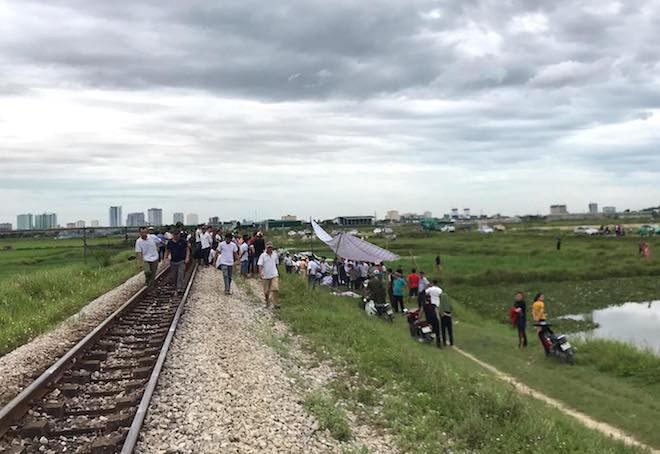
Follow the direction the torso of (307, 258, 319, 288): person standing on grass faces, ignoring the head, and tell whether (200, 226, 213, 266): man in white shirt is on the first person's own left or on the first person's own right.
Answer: on the first person's own left

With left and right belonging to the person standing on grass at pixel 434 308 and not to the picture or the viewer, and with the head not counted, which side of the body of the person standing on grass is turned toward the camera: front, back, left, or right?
back

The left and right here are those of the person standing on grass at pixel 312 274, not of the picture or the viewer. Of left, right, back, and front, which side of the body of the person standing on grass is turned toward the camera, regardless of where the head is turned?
back

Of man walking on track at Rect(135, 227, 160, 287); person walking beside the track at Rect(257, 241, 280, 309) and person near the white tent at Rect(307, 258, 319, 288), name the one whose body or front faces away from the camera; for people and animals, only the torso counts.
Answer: person near the white tent at Rect(307, 258, 319, 288)

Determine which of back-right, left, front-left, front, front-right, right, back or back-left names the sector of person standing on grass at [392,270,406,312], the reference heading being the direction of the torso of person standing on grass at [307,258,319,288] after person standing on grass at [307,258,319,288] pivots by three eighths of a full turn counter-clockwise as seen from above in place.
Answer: left

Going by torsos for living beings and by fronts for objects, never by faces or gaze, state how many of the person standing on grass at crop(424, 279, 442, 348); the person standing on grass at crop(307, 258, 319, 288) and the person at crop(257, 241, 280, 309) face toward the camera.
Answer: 1
